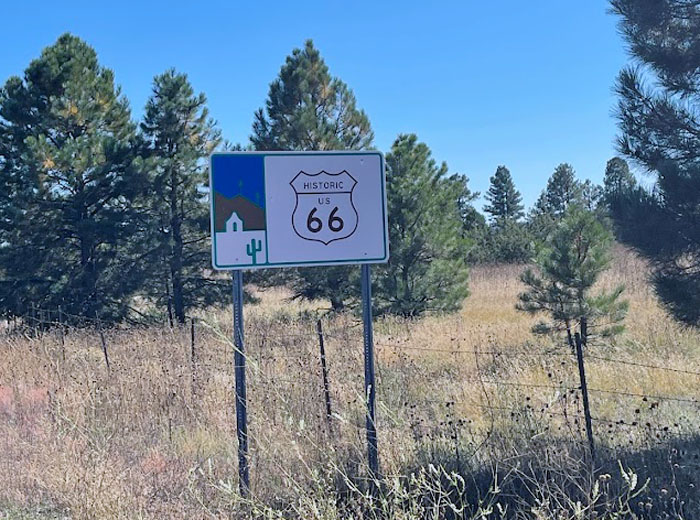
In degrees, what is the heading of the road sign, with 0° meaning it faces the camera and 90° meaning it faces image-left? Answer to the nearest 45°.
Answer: approximately 0°

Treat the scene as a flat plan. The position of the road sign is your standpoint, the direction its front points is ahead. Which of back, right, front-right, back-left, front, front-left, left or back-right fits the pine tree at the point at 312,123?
back

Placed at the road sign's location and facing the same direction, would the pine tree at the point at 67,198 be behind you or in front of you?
behind

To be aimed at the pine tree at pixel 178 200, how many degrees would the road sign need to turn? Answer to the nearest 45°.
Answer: approximately 180°

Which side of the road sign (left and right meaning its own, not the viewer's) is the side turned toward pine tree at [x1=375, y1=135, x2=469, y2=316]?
back

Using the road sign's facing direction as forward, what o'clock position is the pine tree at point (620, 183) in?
The pine tree is roughly at 8 o'clock from the road sign.

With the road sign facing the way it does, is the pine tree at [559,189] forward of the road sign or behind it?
behind
